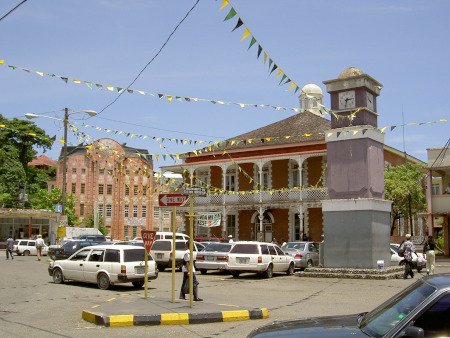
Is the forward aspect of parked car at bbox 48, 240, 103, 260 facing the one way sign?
no

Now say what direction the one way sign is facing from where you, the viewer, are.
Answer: facing the viewer

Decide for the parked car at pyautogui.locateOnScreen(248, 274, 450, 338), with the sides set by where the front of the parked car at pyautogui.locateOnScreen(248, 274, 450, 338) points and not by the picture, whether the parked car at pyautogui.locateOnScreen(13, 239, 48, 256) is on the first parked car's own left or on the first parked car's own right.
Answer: on the first parked car's own right
